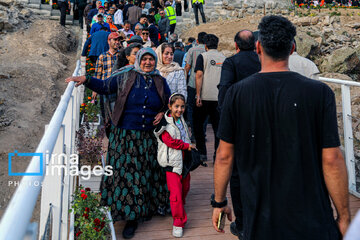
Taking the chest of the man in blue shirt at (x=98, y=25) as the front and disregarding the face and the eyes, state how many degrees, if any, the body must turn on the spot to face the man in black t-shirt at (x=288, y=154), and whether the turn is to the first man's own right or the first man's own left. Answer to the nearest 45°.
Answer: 0° — they already face them

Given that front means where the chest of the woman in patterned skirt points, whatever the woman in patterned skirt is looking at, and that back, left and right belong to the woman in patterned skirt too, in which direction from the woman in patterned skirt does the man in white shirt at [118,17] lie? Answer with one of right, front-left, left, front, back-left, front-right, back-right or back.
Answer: back

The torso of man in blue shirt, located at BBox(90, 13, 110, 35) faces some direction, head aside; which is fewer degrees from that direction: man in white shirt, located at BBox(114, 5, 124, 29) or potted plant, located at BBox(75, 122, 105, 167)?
the potted plant

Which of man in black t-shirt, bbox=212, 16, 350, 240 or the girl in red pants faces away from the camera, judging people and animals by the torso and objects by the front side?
the man in black t-shirt

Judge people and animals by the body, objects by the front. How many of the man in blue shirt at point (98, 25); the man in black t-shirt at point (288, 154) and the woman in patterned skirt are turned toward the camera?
2

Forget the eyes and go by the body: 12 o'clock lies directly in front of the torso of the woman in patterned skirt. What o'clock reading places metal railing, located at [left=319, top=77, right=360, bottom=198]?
The metal railing is roughly at 9 o'clock from the woman in patterned skirt.

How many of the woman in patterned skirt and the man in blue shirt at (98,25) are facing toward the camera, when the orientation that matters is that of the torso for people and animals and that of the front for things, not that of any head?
2

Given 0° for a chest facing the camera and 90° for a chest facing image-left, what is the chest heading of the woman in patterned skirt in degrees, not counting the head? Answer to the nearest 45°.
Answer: approximately 0°

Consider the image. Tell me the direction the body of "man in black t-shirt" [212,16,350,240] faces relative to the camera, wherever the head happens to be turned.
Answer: away from the camera

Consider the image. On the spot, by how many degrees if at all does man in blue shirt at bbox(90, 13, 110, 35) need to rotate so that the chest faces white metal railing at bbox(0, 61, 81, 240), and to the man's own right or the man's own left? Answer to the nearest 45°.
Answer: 0° — they already face it

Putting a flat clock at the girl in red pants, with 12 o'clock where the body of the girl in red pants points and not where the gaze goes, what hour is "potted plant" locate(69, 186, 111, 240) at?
The potted plant is roughly at 3 o'clock from the girl in red pants.

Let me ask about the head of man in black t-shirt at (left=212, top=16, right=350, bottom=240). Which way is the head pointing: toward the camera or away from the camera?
away from the camera

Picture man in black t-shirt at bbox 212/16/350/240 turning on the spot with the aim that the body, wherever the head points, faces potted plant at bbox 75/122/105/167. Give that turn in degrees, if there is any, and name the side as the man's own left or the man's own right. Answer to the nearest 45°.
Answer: approximately 45° to the man's own left
